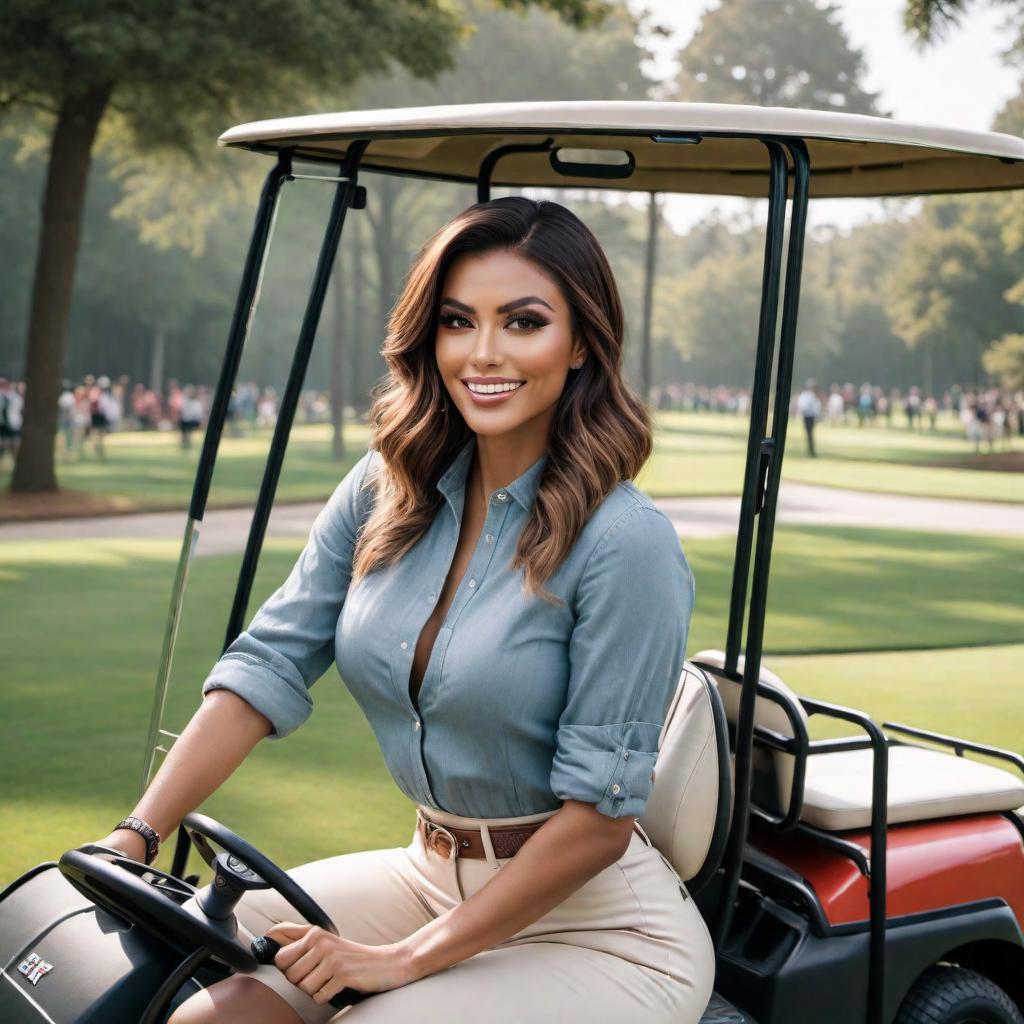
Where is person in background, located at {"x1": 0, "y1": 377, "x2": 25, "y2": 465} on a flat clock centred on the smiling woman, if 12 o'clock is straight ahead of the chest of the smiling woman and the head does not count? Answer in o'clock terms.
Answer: The person in background is roughly at 4 o'clock from the smiling woman.

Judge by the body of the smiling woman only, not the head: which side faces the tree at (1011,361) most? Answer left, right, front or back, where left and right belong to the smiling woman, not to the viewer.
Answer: back

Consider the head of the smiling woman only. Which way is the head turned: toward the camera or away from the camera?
toward the camera

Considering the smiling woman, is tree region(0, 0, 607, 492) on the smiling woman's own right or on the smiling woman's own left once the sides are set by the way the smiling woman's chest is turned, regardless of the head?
on the smiling woman's own right

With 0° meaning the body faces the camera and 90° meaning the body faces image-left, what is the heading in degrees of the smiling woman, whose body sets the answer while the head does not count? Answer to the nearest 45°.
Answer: approximately 45°
